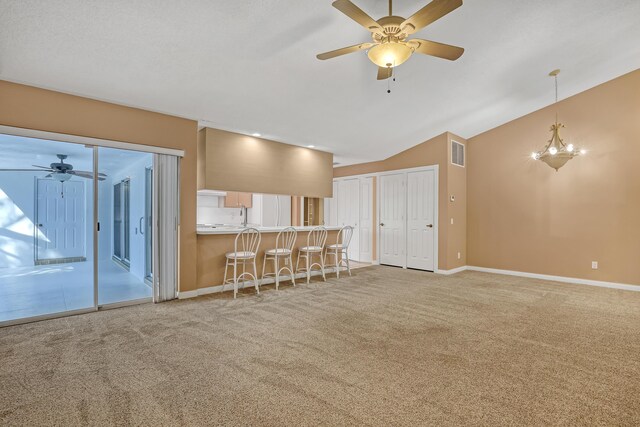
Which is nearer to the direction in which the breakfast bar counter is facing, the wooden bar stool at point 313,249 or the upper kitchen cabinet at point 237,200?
the wooden bar stool

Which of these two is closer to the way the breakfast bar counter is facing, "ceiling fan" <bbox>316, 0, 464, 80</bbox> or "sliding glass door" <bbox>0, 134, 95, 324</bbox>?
the ceiling fan

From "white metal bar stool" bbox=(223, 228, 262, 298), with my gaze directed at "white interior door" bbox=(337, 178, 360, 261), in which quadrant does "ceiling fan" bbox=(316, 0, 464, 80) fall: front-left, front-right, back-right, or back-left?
back-right

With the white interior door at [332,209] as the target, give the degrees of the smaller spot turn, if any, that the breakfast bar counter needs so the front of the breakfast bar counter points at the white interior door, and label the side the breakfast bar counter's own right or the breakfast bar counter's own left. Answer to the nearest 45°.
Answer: approximately 90° to the breakfast bar counter's own left

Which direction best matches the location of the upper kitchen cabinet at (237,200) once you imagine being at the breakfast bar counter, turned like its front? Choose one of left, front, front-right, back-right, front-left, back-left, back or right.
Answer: back-left

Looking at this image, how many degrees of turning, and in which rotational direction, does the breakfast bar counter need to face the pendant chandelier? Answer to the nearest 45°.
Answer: approximately 45° to its left

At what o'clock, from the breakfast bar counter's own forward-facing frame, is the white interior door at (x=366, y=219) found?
The white interior door is roughly at 9 o'clock from the breakfast bar counter.

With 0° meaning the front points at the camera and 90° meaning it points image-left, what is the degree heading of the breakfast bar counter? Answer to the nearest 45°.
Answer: approximately 315°
